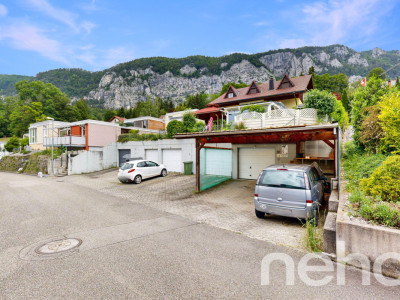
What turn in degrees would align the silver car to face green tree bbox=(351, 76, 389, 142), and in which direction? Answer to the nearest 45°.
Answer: approximately 45° to its right

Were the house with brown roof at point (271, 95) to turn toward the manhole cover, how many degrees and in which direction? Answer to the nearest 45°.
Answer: approximately 45° to its left

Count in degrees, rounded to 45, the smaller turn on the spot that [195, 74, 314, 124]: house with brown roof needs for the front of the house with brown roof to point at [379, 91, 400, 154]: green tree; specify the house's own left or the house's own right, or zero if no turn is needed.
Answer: approximately 45° to the house's own left

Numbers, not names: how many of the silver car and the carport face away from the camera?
1

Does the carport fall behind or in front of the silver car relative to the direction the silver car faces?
in front

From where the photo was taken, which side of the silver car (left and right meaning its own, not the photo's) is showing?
back

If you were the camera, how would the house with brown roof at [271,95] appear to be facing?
facing the viewer and to the left of the viewer

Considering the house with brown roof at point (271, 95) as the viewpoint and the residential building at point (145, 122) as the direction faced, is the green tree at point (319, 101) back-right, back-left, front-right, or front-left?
back-left

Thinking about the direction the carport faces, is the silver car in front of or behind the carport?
in front

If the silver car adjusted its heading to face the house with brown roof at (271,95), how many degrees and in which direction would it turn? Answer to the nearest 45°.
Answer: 0° — it already faces it

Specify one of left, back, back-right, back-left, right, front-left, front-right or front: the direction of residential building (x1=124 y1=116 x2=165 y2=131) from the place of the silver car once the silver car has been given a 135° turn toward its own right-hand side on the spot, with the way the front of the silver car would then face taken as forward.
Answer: back

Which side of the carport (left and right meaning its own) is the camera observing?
front
